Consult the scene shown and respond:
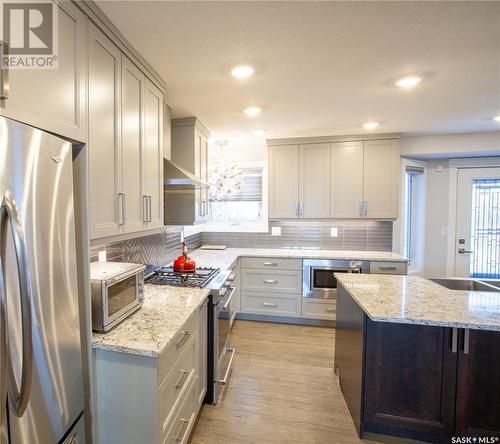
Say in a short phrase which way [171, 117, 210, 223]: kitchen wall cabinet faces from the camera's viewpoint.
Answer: facing to the right of the viewer

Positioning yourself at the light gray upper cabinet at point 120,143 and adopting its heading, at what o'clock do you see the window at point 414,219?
The window is roughly at 10 o'clock from the light gray upper cabinet.

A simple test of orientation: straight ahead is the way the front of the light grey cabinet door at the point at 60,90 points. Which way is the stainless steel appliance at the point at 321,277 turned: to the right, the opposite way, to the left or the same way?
to the right

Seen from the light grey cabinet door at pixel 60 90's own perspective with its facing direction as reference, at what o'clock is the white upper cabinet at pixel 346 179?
the white upper cabinet at pixel 346 179 is roughly at 10 o'clock from the light grey cabinet door at pixel 60 90.

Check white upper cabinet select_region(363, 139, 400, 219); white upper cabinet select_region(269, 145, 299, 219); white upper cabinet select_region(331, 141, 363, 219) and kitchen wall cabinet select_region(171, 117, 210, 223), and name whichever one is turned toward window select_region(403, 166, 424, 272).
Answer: the kitchen wall cabinet

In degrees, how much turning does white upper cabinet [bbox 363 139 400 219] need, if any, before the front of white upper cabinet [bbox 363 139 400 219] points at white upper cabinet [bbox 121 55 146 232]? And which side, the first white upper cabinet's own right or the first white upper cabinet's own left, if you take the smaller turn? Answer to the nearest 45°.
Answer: approximately 45° to the first white upper cabinet's own right

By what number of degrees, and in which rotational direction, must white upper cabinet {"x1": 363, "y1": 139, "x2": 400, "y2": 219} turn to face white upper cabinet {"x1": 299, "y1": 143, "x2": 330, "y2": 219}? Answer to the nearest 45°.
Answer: approximately 90° to its right

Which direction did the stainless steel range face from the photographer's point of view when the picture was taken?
facing to the right of the viewer

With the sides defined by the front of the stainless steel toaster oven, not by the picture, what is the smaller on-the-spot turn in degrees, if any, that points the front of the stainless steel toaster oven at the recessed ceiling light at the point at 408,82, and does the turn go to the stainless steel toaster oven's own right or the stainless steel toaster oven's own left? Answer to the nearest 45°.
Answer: approximately 45° to the stainless steel toaster oven's own left

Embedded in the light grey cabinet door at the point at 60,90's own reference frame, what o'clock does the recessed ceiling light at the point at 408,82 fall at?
The recessed ceiling light is roughly at 11 o'clock from the light grey cabinet door.
